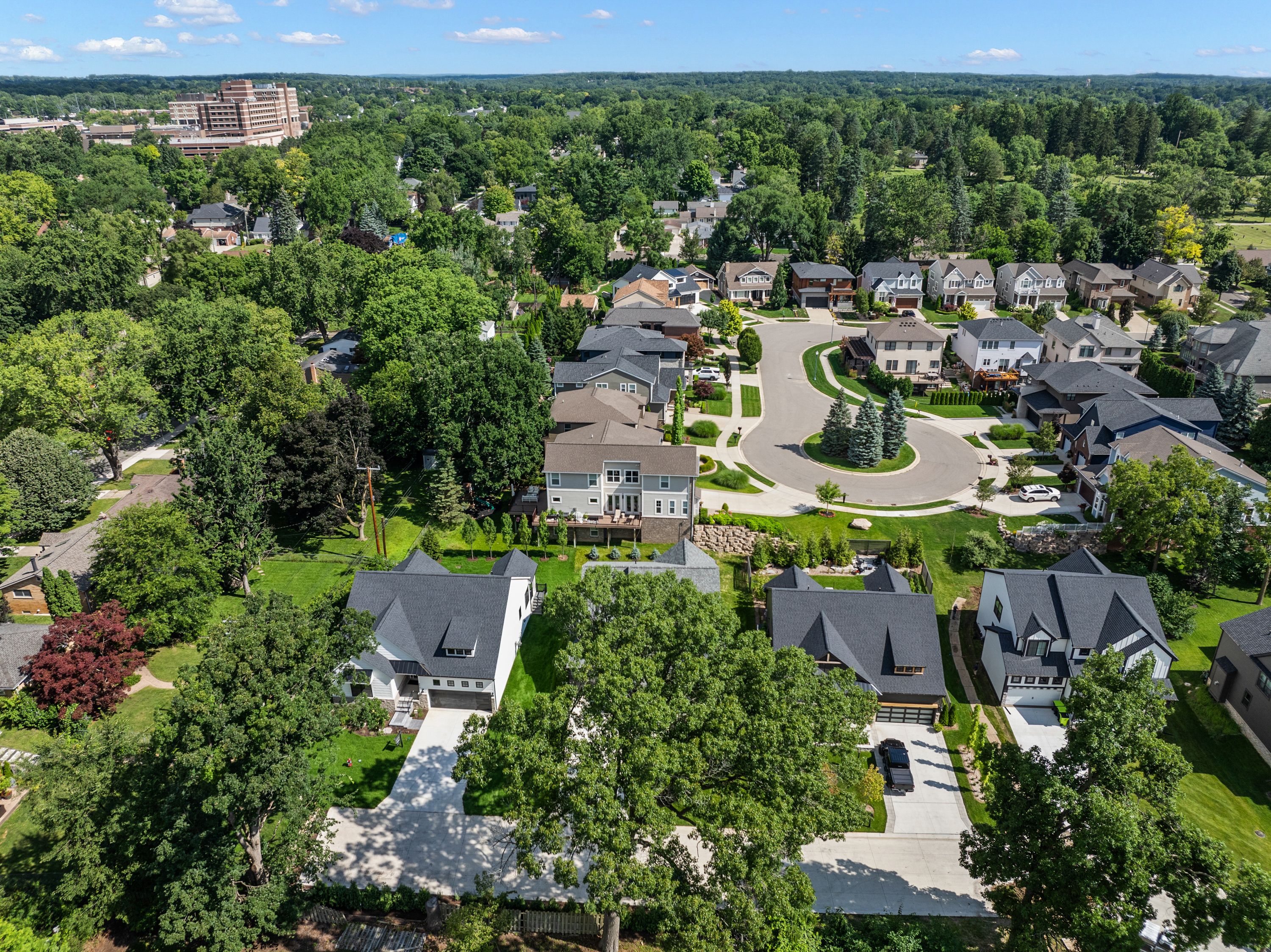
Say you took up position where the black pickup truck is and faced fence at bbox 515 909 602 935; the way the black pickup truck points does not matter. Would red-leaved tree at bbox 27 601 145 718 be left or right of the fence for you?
right

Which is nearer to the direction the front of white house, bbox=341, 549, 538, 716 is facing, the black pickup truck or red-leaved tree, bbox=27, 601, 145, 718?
the black pickup truck

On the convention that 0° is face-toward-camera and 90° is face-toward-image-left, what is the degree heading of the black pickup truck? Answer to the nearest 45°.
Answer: approximately 180°

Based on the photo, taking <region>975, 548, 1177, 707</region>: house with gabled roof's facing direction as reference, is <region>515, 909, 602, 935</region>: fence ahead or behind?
ahead

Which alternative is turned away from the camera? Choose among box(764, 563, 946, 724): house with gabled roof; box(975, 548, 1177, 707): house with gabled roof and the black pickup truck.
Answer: the black pickup truck

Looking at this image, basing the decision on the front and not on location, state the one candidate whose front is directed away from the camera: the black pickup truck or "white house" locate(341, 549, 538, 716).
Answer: the black pickup truck

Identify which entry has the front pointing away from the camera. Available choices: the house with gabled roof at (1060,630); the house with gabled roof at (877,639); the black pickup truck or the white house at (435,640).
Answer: the black pickup truck

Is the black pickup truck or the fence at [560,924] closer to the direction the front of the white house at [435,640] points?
the fence

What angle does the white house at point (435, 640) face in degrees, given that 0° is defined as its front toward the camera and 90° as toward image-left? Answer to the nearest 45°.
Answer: approximately 0°

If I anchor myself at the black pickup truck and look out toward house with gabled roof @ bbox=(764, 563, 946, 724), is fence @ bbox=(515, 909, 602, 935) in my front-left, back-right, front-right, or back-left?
back-left

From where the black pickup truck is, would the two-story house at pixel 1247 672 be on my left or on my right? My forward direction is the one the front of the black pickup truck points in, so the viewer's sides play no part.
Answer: on my right

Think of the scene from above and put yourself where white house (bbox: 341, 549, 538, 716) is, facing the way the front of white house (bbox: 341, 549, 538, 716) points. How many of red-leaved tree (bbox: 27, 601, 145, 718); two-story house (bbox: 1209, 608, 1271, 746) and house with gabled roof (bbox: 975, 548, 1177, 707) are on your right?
1

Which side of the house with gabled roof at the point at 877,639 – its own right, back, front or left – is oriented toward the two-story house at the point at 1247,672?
left

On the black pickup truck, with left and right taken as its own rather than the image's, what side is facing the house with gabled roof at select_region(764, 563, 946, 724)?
front

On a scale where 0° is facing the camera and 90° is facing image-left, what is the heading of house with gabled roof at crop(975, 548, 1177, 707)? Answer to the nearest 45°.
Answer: approximately 0°
